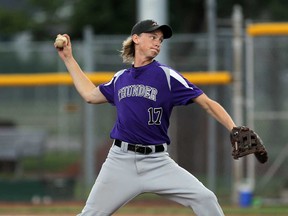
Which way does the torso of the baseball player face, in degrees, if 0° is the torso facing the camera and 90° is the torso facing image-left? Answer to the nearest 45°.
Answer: approximately 0°

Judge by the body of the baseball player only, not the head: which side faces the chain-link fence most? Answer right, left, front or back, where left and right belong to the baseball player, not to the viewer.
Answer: back

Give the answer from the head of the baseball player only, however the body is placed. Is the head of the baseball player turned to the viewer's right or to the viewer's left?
to the viewer's right
